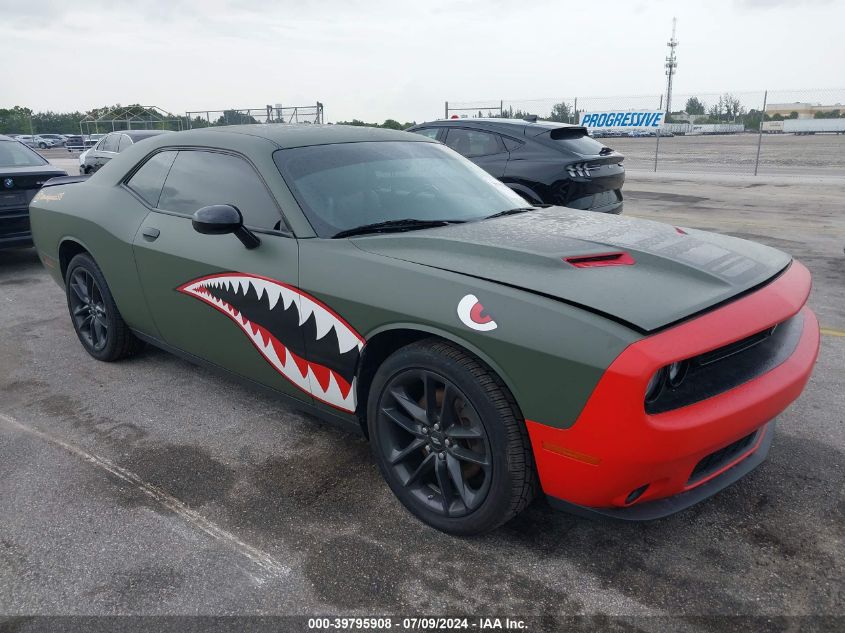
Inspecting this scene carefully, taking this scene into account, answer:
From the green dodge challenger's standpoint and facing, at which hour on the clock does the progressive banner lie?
The progressive banner is roughly at 8 o'clock from the green dodge challenger.

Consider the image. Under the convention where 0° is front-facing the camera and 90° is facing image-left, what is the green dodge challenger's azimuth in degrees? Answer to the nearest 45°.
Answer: approximately 315°

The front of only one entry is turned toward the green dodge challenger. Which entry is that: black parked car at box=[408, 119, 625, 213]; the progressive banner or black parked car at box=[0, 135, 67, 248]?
the progressive banner

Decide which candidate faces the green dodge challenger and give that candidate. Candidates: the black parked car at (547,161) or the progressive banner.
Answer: the progressive banner

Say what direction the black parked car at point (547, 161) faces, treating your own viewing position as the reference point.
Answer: facing away from the viewer and to the left of the viewer

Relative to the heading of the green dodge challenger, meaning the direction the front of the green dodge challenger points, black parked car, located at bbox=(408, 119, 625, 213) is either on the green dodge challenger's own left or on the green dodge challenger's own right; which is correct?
on the green dodge challenger's own left

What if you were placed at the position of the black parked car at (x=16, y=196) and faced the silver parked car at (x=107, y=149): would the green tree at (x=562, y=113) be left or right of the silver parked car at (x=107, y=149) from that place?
right

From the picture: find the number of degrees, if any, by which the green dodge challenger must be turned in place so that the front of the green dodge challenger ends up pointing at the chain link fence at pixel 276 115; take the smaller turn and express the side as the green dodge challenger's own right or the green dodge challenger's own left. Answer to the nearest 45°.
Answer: approximately 135° to the green dodge challenger's own left

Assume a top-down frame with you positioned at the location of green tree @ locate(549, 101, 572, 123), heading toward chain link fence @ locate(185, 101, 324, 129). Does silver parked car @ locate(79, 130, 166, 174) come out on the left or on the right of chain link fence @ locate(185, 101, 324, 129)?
left

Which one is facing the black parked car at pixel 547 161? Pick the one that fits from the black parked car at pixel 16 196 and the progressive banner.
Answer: the progressive banner

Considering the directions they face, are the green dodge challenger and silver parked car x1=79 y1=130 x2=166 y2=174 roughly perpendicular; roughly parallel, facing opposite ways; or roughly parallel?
roughly perpendicular
